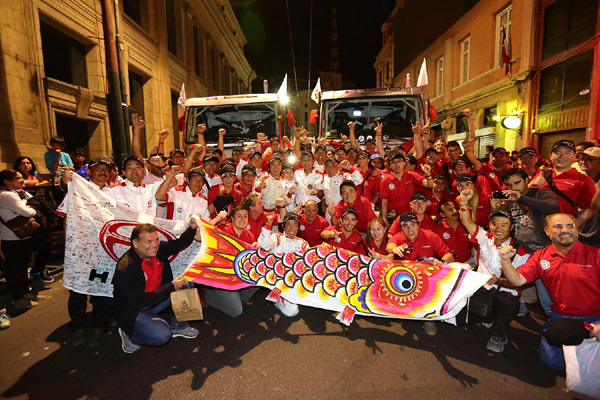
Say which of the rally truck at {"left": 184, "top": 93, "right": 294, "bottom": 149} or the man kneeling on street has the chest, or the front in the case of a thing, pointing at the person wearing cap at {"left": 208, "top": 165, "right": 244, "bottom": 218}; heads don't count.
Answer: the rally truck

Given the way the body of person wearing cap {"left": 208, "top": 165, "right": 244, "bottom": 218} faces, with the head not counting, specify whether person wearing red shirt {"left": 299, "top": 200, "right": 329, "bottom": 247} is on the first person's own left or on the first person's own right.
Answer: on the first person's own left

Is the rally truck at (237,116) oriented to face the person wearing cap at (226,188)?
yes

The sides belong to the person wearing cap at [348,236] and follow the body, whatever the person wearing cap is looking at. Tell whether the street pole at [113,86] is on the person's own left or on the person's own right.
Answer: on the person's own right

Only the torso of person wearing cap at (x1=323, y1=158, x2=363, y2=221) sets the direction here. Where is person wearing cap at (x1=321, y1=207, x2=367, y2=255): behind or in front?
in front

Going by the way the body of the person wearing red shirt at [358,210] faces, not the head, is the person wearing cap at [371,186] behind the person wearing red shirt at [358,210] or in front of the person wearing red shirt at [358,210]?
behind
